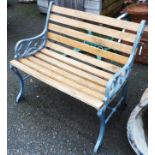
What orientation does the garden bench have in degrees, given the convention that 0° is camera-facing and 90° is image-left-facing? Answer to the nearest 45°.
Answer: approximately 45°
